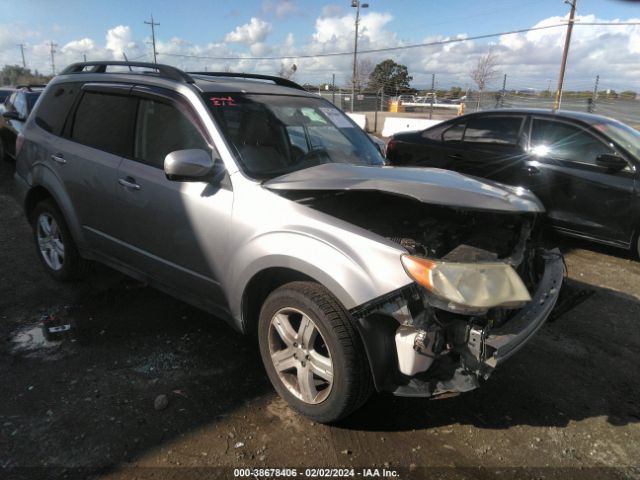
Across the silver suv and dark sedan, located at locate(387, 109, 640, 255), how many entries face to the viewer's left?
0

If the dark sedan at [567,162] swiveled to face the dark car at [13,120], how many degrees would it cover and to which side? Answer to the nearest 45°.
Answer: approximately 135° to its right

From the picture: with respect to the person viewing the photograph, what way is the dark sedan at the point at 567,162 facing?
facing the viewer and to the right of the viewer

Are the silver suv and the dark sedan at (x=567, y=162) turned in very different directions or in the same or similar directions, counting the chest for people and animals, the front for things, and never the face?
same or similar directions

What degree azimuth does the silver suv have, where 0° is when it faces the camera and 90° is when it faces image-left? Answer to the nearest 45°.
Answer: approximately 315°

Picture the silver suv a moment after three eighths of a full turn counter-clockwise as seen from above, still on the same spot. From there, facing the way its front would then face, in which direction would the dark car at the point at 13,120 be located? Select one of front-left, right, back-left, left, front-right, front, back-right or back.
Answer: front-left

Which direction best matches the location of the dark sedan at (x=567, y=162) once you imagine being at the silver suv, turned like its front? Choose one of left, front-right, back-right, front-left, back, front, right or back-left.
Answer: left

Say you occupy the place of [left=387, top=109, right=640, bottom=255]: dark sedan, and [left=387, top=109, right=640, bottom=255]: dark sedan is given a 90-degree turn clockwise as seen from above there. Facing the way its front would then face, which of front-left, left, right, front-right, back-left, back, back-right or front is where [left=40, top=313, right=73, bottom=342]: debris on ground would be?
front
